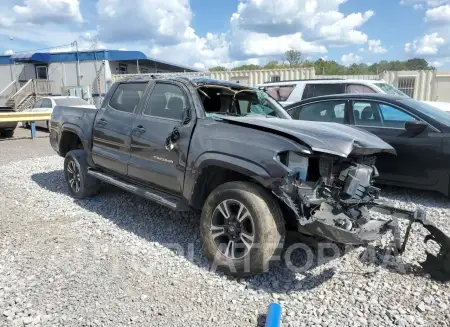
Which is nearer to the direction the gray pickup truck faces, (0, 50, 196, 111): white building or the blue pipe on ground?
the blue pipe on ground

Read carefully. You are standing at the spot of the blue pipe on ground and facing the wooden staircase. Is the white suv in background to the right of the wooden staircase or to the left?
right

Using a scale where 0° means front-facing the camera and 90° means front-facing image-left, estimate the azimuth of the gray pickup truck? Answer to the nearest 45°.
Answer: approximately 315°

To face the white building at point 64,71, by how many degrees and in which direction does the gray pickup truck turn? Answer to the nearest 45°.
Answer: approximately 180°

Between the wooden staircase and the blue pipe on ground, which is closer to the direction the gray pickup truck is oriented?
the blue pipe on ground

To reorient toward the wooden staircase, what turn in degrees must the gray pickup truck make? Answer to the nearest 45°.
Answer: approximately 180°

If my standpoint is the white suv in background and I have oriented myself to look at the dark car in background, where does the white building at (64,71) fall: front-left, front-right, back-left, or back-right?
back-right
